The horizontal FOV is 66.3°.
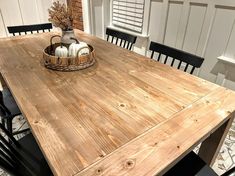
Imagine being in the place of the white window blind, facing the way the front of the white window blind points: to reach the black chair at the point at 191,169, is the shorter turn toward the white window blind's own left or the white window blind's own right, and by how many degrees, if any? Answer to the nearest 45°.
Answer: approximately 45° to the white window blind's own left
